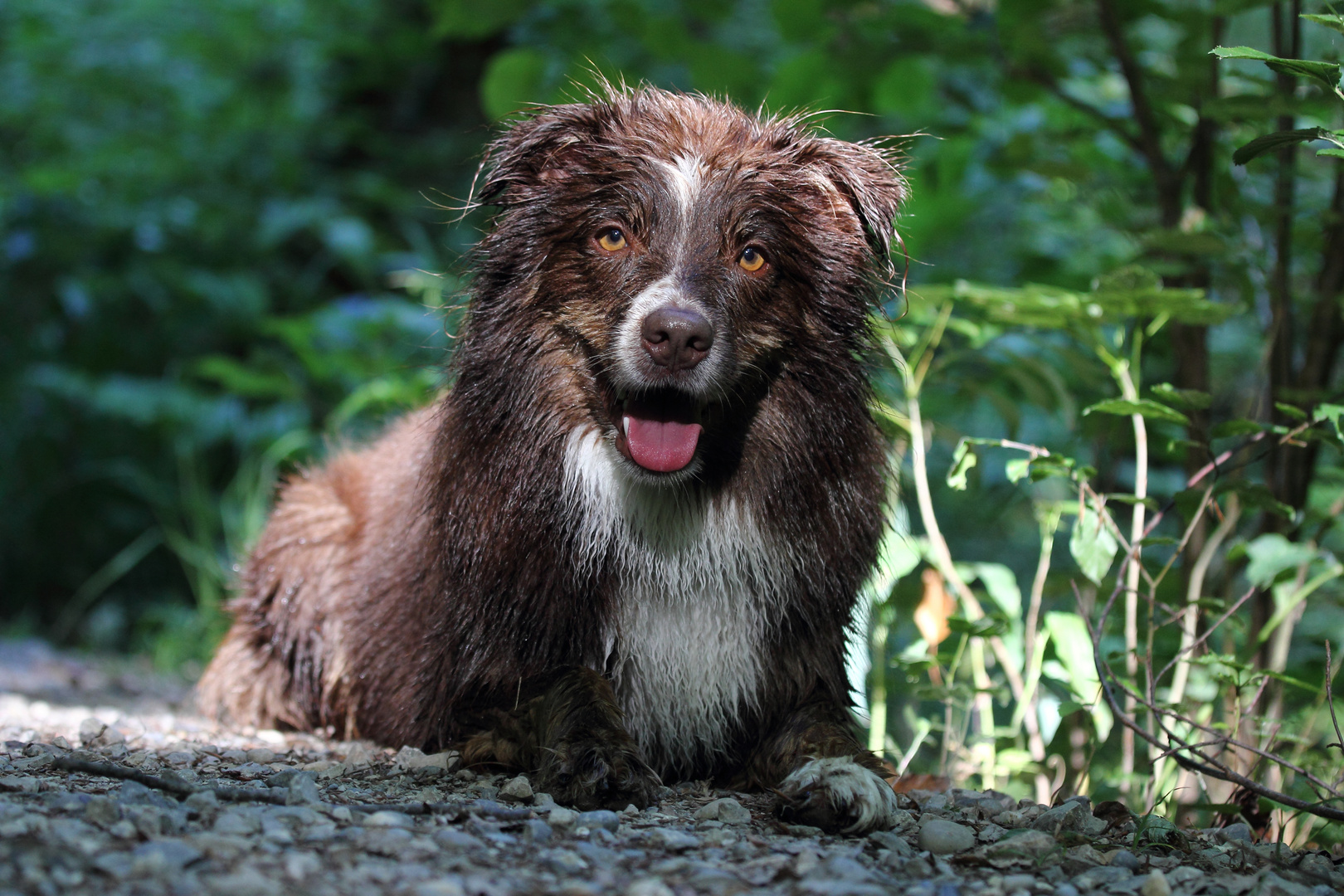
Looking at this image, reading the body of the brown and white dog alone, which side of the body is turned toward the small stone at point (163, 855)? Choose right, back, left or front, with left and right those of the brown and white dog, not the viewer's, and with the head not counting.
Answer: right

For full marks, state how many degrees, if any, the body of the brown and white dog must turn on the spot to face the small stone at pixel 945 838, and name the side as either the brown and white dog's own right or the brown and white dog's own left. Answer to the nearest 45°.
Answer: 0° — it already faces it

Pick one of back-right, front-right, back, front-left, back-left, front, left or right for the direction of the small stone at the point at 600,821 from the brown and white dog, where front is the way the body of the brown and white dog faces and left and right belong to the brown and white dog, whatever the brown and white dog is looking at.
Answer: front-right

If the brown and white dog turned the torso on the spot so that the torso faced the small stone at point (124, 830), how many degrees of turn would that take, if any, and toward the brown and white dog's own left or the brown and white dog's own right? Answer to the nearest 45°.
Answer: approximately 90° to the brown and white dog's own right

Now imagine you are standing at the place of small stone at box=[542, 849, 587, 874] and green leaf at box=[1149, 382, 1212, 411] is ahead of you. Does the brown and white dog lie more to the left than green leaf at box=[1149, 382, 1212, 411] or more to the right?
left

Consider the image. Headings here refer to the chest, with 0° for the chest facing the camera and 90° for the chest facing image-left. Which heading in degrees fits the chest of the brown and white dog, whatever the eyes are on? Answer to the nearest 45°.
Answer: approximately 315°
